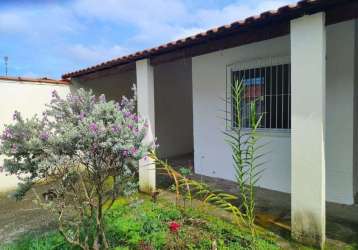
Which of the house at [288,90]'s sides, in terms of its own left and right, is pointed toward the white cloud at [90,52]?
right

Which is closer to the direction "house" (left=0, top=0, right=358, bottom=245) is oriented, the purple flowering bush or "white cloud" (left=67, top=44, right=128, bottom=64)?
the purple flowering bush

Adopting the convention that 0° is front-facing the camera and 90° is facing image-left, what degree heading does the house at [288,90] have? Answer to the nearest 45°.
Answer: approximately 45°

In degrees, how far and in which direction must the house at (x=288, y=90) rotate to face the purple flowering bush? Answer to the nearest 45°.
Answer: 0° — it already faces it
